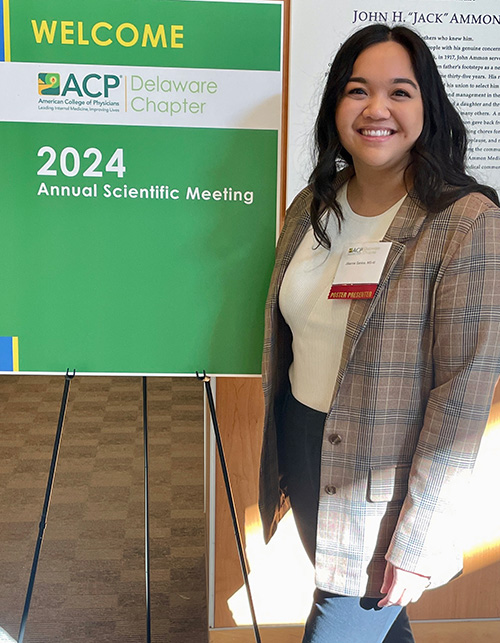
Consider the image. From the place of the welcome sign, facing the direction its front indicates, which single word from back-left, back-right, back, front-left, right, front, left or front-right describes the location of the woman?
front-left

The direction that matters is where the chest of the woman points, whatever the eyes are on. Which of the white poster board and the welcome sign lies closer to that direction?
the welcome sign

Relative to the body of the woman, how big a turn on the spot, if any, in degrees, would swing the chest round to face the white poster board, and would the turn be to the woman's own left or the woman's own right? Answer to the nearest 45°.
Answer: approximately 135° to the woman's own right

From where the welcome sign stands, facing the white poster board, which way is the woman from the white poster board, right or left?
right

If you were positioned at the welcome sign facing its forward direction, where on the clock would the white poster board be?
The white poster board is roughly at 9 o'clock from the welcome sign.

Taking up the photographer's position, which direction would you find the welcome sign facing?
facing the viewer

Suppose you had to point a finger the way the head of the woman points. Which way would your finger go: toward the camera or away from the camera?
toward the camera

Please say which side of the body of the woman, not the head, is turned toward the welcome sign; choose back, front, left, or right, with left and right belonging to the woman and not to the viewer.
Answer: right

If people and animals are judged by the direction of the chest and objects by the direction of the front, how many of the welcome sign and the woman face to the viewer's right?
0

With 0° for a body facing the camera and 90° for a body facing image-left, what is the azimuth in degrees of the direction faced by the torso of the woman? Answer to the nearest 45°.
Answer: approximately 45°
